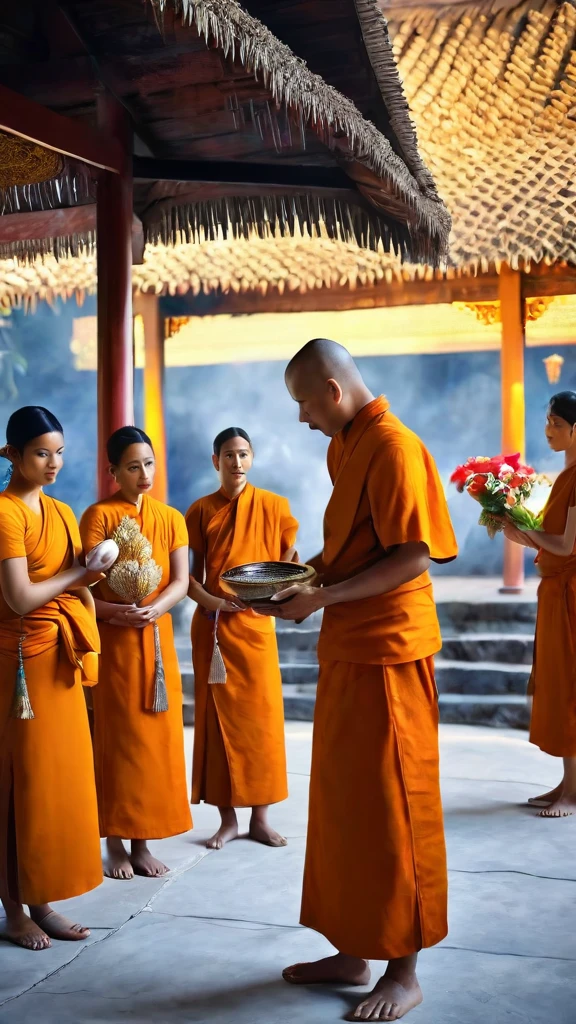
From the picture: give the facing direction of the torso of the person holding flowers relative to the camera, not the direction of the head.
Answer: to the viewer's left

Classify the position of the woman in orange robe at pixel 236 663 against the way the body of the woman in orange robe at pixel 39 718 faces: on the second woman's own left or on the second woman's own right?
on the second woman's own left

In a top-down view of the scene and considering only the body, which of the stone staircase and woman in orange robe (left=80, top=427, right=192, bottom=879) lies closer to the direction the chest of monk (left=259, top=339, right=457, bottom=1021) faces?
the woman in orange robe

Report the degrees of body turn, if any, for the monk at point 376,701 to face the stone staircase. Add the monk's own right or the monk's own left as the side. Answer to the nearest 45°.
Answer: approximately 90° to the monk's own right

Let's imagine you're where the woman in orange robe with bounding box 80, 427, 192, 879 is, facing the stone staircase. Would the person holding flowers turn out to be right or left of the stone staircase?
right

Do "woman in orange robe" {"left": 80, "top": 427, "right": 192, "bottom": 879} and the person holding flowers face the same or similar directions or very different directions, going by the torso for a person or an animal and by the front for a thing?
very different directions

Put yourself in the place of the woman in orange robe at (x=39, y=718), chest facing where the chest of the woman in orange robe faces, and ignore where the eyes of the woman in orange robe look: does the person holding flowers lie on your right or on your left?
on your left

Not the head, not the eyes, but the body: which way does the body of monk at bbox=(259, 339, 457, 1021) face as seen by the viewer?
to the viewer's left

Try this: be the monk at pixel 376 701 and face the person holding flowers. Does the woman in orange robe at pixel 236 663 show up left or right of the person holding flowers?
left

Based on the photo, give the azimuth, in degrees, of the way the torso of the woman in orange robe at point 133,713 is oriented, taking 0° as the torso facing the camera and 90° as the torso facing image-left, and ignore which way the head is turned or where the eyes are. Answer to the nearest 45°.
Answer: approximately 315°

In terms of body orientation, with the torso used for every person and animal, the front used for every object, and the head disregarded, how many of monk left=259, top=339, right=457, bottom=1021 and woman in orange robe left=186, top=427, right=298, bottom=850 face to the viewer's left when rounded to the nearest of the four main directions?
1
